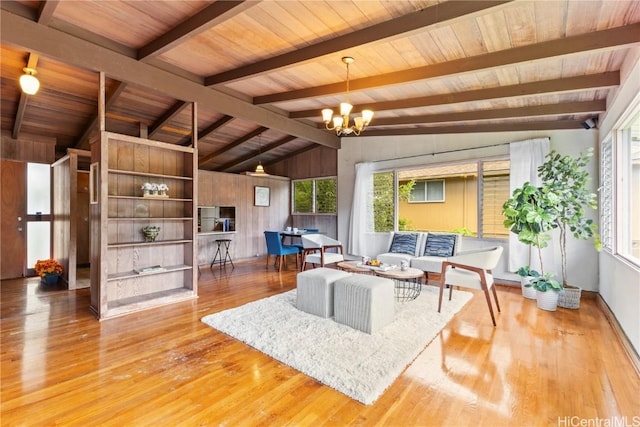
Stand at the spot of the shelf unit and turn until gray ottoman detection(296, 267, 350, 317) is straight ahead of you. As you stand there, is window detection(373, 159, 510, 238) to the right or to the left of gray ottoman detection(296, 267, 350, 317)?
left

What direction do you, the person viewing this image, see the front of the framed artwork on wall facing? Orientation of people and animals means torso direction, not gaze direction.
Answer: facing the viewer and to the right of the viewer

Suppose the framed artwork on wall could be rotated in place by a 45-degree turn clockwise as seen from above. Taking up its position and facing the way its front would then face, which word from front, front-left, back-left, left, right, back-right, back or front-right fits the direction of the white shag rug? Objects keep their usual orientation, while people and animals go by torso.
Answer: front

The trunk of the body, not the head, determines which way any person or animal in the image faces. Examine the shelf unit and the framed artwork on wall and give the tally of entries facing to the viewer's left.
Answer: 0

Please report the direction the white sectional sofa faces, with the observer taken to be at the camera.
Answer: facing the viewer and to the left of the viewer

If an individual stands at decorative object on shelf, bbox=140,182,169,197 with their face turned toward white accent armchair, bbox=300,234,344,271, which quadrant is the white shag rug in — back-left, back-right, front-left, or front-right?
front-right

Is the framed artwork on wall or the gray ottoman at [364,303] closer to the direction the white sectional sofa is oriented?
the gray ottoman

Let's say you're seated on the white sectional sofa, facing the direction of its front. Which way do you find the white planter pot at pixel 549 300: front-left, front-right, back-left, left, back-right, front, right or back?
left

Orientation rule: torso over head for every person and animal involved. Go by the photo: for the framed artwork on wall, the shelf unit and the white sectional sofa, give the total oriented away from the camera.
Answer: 0
